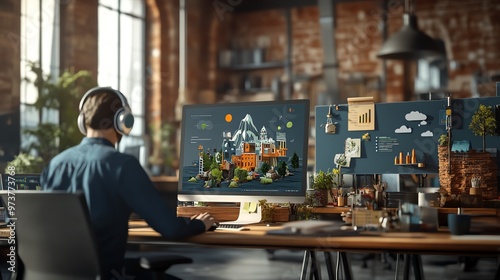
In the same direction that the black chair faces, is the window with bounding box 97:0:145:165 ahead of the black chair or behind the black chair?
ahead

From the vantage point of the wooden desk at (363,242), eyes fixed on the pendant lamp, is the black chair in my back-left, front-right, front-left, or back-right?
back-left

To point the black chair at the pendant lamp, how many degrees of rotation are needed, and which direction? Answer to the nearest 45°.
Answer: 0° — it already faces it

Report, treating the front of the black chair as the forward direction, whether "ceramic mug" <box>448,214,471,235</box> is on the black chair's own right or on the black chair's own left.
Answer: on the black chair's own right

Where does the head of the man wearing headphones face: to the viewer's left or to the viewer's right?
to the viewer's right

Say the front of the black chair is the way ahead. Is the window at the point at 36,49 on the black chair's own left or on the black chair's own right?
on the black chair's own left

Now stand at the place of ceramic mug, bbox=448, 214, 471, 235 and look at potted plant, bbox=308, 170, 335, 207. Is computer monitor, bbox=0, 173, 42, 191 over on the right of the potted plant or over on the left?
left

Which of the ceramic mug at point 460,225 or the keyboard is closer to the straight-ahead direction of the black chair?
the keyboard

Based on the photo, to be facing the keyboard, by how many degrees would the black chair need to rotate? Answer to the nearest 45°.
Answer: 0° — it already faces it

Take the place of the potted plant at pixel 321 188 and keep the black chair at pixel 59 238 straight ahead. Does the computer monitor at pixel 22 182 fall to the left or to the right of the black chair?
right

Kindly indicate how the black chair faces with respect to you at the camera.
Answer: facing away from the viewer and to the right of the viewer

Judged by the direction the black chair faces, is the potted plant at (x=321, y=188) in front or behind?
in front
